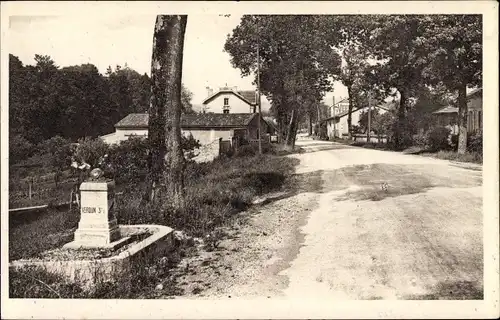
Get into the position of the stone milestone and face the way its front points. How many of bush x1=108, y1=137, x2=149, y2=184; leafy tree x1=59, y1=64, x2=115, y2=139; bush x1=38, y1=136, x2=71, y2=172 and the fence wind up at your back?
4

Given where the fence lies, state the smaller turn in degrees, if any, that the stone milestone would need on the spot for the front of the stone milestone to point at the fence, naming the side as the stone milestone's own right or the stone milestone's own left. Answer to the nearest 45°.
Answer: approximately 180°

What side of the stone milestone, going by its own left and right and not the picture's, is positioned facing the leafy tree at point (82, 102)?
back

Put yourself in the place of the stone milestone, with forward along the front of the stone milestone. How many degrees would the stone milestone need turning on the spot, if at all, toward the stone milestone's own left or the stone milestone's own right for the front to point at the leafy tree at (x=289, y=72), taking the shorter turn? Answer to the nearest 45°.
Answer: approximately 135° to the stone milestone's own left

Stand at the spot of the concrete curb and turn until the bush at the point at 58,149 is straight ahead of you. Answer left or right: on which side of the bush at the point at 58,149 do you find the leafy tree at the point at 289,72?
right

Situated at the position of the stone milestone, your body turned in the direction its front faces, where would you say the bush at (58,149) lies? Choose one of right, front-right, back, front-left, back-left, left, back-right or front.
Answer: back

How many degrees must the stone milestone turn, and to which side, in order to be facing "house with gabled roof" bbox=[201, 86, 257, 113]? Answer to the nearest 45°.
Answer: approximately 180°

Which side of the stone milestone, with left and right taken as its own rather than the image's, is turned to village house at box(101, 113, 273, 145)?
back

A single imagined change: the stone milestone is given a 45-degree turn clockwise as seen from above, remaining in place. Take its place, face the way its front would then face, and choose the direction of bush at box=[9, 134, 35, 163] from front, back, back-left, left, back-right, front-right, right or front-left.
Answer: right

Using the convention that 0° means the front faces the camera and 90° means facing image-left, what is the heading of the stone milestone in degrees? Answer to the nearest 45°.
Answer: approximately 0°

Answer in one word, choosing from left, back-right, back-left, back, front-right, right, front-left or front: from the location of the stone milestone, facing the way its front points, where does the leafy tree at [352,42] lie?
back-left

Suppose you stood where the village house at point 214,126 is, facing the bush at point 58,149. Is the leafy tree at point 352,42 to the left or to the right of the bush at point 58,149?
left
